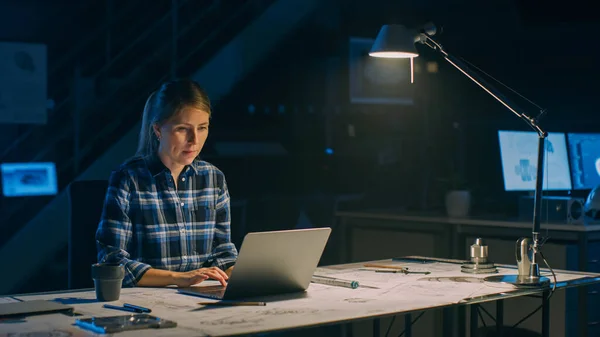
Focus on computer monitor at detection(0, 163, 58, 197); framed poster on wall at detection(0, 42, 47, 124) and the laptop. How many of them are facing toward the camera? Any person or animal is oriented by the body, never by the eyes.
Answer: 2

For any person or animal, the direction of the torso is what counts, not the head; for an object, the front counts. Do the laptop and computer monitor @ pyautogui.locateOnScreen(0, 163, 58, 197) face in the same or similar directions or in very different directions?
very different directions

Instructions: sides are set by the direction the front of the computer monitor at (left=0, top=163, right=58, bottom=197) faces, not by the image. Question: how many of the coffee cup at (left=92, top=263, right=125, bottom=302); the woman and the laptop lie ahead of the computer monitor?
3

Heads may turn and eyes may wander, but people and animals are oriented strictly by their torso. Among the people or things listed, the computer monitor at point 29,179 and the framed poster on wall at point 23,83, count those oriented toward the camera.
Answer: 2

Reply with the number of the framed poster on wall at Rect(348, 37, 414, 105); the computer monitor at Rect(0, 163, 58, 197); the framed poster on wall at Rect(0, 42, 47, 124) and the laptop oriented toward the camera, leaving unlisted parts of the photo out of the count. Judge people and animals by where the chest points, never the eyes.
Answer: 3

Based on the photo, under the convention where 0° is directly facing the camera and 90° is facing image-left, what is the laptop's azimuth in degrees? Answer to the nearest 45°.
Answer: approximately 135°

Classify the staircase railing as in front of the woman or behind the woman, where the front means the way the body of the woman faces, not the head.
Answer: behind

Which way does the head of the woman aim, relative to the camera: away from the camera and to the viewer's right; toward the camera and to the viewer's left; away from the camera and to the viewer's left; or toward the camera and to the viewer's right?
toward the camera and to the viewer's right

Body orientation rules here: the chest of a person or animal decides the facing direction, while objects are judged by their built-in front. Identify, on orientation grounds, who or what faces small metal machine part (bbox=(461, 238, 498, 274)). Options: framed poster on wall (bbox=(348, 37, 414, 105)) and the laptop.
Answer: the framed poster on wall

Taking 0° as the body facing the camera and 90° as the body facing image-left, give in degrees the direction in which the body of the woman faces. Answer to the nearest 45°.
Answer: approximately 315°
